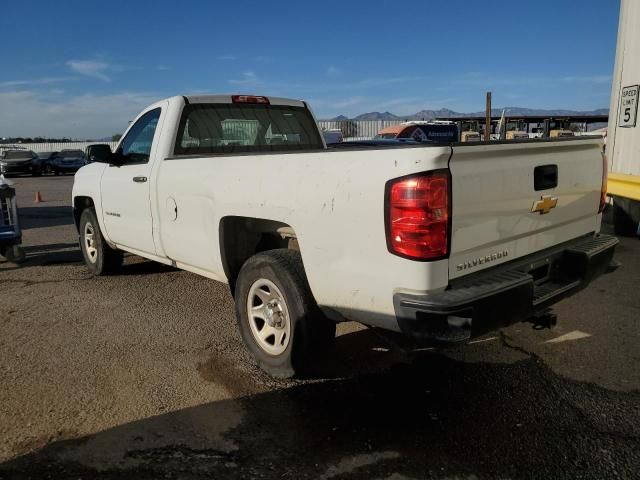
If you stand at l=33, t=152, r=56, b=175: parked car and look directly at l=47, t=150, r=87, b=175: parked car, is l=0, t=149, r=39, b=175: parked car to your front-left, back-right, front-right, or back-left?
back-right

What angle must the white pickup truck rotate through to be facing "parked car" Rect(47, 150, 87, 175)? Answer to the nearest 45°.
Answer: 0° — it already faces it

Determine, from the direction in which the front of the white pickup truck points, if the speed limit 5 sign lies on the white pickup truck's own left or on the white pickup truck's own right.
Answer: on the white pickup truck's own right

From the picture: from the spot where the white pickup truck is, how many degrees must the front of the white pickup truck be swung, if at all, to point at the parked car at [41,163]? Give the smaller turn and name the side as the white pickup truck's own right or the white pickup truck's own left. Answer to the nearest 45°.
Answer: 0° — it already faces it

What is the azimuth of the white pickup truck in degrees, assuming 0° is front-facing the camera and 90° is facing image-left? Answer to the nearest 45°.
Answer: approximately 135°

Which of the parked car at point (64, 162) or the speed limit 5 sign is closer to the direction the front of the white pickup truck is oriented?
the parked car
